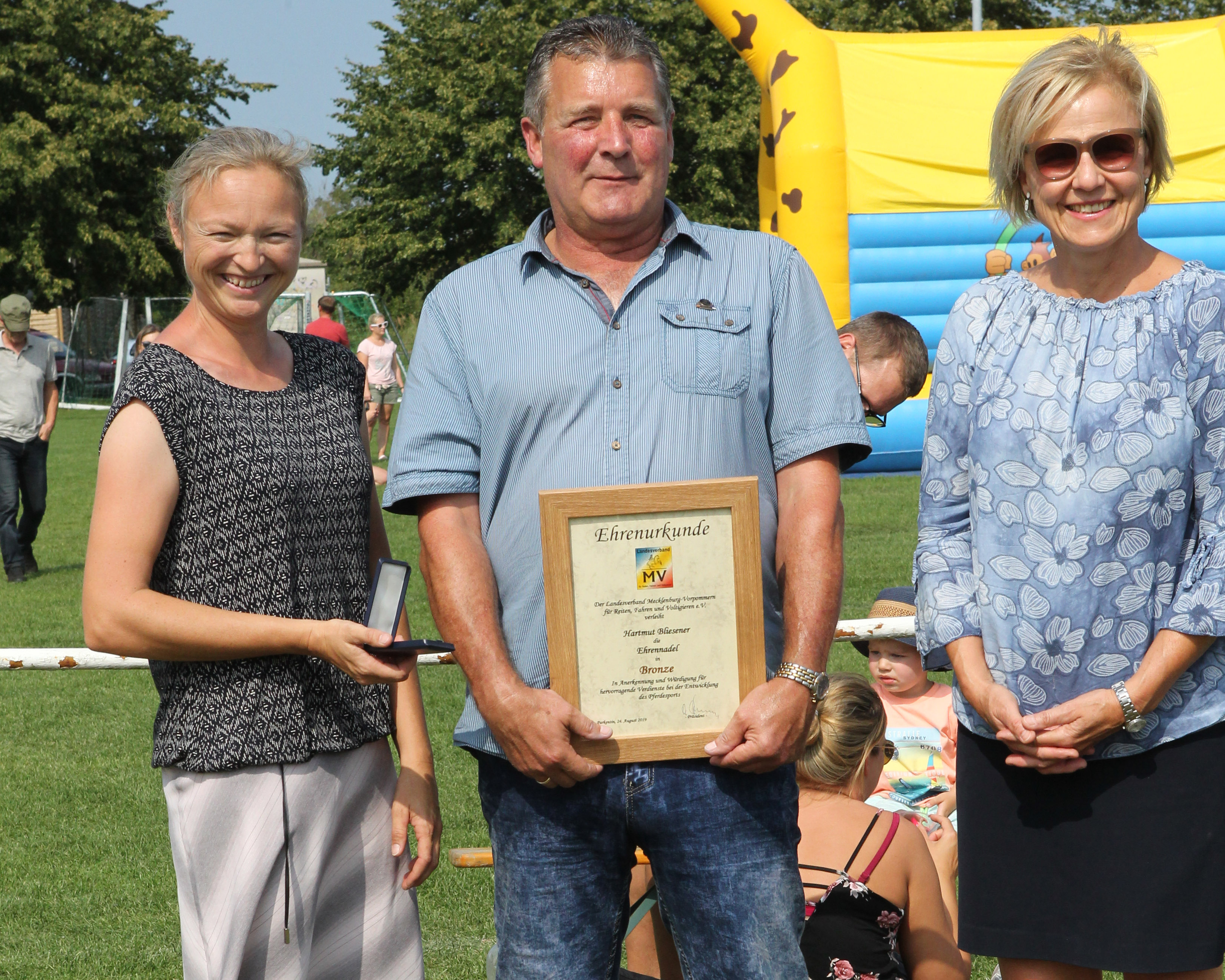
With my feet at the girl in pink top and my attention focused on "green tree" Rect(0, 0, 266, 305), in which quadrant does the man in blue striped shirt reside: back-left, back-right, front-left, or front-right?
back-left

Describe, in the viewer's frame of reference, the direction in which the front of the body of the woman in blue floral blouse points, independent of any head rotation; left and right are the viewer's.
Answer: facing the viewer

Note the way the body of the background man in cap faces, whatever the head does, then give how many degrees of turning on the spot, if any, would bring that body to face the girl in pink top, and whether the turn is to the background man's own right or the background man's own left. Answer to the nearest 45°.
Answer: approximately 135° to the background man's own left

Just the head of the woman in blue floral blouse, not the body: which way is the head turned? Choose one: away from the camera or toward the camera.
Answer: toward the camera

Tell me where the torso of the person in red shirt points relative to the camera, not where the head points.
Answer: away from the camera

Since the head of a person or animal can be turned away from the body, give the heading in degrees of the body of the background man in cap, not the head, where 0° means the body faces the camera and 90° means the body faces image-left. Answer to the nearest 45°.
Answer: approximately 0°

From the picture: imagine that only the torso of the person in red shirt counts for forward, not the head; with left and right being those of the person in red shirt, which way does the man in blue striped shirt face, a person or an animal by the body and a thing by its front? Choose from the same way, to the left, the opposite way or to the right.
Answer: the opposite way

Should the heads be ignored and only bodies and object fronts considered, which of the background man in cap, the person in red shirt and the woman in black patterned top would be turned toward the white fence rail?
the background man in cap

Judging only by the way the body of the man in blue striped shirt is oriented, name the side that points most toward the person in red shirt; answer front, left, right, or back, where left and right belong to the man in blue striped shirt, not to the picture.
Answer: back

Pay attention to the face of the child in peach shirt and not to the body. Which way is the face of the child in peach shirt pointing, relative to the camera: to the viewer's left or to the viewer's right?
to the viewer's left

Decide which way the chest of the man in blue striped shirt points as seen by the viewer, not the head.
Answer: toward the camera

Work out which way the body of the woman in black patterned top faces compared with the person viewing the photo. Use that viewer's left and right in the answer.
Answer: facing the viewer and to the right of the viewer

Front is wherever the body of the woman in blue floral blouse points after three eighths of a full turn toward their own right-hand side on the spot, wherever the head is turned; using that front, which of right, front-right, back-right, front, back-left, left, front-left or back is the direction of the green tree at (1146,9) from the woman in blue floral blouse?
front-right
